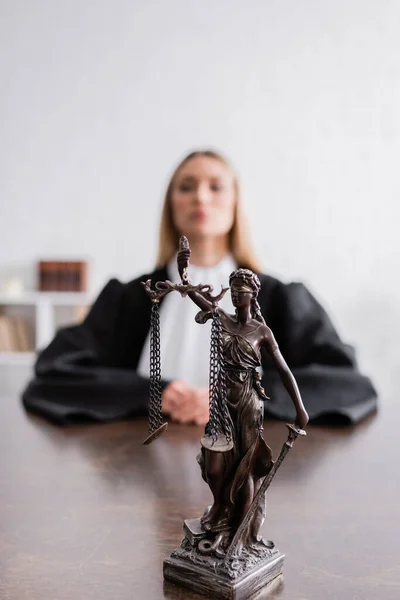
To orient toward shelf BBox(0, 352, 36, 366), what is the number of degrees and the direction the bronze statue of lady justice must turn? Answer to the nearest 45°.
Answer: approximately 90° to its right

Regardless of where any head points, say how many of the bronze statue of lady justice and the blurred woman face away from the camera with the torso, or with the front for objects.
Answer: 0

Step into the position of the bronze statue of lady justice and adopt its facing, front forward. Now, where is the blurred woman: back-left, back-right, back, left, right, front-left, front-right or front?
back-right

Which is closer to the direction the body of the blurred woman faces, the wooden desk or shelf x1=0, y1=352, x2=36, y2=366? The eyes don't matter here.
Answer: the wooden desk

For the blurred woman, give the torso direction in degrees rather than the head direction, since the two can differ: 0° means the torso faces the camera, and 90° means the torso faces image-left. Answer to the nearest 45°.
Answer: approximately 0°

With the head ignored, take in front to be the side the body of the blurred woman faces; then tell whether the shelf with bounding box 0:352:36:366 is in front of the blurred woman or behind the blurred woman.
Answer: behind

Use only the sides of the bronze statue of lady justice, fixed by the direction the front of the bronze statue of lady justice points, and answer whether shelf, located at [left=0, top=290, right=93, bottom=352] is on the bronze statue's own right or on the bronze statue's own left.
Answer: on the bronze statue's own right
